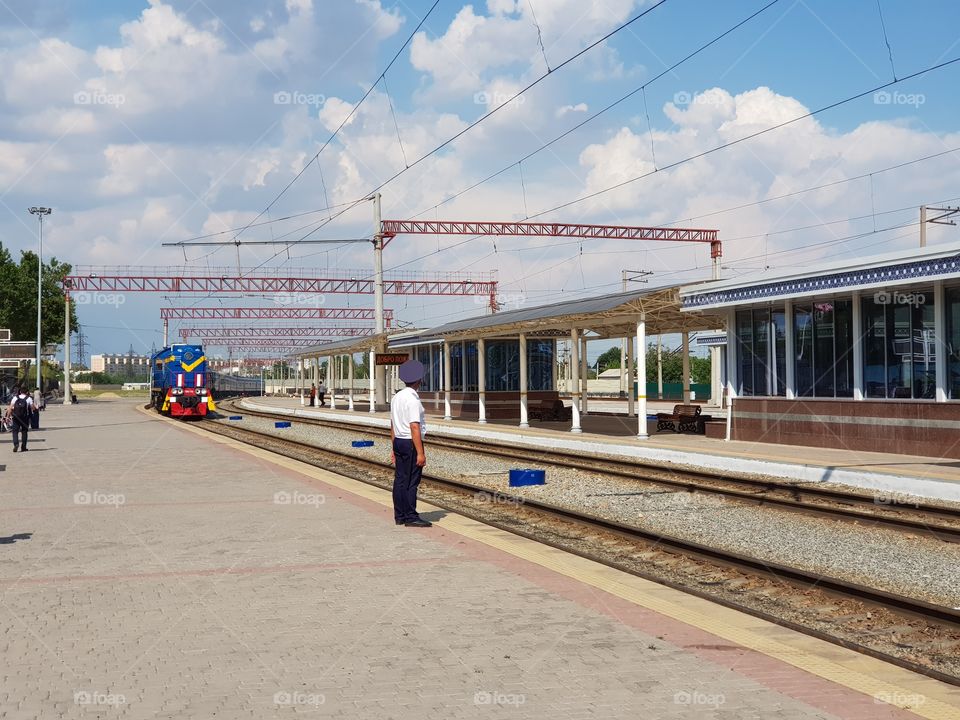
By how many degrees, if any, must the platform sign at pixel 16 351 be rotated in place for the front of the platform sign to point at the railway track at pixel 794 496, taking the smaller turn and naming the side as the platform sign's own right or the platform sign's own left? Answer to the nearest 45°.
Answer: approximately 45° to the platform sign's own left

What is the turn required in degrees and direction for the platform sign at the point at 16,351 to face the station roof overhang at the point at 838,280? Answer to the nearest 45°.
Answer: approximately 45° to its left

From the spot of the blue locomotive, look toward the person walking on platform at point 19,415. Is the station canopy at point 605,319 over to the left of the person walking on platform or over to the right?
left

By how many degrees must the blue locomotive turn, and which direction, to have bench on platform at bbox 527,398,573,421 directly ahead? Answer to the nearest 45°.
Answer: approximately 45° to its left

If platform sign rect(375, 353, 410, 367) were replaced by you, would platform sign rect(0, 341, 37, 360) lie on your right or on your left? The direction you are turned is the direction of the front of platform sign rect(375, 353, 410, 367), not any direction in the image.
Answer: on your right

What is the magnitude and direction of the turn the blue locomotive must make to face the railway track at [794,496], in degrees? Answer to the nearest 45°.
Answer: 0° — it already faces it

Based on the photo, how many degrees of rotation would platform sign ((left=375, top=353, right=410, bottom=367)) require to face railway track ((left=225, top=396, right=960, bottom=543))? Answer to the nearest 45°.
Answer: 0° — it already faces it

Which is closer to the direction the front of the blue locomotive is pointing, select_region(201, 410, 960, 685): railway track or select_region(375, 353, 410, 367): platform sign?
the railway track

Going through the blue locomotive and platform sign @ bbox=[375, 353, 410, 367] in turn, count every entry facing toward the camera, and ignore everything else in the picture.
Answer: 2
